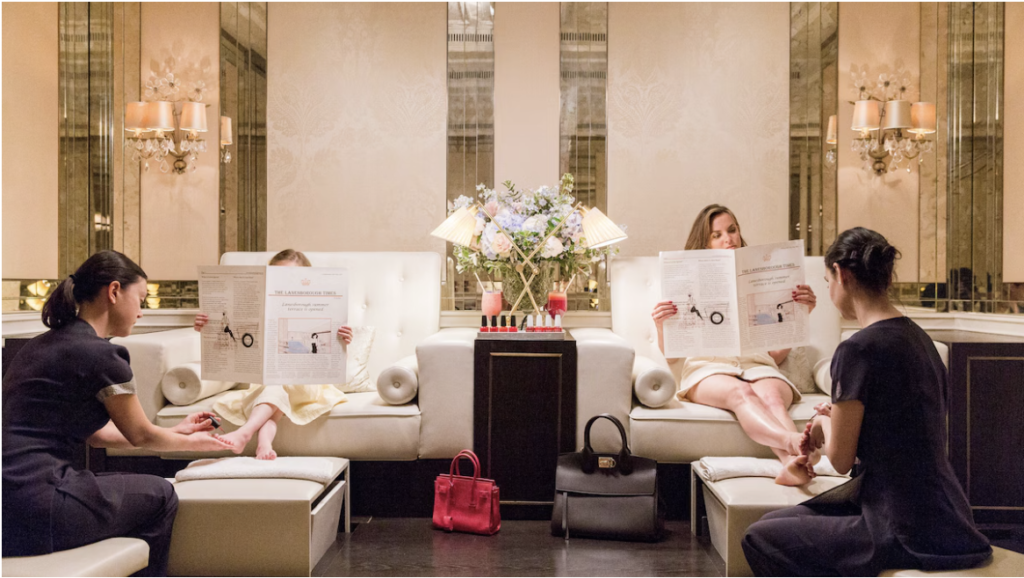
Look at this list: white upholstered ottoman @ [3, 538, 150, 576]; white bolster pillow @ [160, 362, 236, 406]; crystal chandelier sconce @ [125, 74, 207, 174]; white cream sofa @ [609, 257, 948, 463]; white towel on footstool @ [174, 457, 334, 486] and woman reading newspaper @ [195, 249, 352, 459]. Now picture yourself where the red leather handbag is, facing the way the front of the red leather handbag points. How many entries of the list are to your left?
1

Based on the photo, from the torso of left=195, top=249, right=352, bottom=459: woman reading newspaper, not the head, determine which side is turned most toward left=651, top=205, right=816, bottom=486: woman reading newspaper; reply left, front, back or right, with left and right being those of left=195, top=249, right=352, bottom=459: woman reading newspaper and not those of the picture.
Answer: left

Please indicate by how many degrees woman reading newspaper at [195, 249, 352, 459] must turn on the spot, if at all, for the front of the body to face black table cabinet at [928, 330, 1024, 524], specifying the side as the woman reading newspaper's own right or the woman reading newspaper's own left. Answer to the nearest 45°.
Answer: approximately 90° to the woman reading newspaper's own left

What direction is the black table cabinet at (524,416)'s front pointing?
toward the camera

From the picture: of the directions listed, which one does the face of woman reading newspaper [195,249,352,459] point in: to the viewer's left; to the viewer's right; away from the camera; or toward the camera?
toward the camera

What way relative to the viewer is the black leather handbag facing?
toward the camera

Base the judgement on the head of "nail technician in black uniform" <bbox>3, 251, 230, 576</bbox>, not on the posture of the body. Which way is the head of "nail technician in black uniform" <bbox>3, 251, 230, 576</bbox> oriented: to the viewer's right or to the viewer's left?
to the viewer's right

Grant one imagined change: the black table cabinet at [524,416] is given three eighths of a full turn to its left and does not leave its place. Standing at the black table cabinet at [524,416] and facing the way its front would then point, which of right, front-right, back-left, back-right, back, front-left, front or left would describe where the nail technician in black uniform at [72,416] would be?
back

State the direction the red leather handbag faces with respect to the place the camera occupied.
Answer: facing the viewer

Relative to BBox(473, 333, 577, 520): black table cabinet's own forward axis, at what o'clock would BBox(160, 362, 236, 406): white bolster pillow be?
The white bolster pillow is roughly at 3 o'clock from the black table cabinet.

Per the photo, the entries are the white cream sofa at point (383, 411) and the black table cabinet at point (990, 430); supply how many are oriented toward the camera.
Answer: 2
